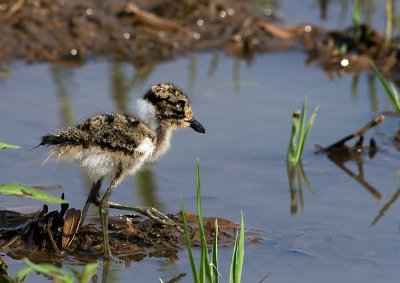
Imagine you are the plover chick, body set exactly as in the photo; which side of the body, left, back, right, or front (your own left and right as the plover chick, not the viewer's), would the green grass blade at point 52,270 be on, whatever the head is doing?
right

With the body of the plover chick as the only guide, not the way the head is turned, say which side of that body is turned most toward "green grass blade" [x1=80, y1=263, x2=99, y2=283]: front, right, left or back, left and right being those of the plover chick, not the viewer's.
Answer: right

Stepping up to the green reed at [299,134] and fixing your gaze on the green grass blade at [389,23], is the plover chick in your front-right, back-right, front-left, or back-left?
back-left

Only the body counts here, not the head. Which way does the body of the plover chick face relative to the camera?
to the viewer's right

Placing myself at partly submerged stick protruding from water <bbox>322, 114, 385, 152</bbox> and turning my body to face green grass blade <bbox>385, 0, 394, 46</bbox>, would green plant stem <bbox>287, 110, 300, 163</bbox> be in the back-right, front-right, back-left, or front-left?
back-left

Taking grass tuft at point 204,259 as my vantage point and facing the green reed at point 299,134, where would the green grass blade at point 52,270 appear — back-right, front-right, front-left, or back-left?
back-left

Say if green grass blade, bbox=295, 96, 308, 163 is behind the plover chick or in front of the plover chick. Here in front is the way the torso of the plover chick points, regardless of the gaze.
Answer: in front

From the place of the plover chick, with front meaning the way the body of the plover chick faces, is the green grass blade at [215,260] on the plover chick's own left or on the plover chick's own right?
on the plover chick's own right

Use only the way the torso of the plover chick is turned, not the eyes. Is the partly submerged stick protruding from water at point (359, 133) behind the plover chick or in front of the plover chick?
in front
